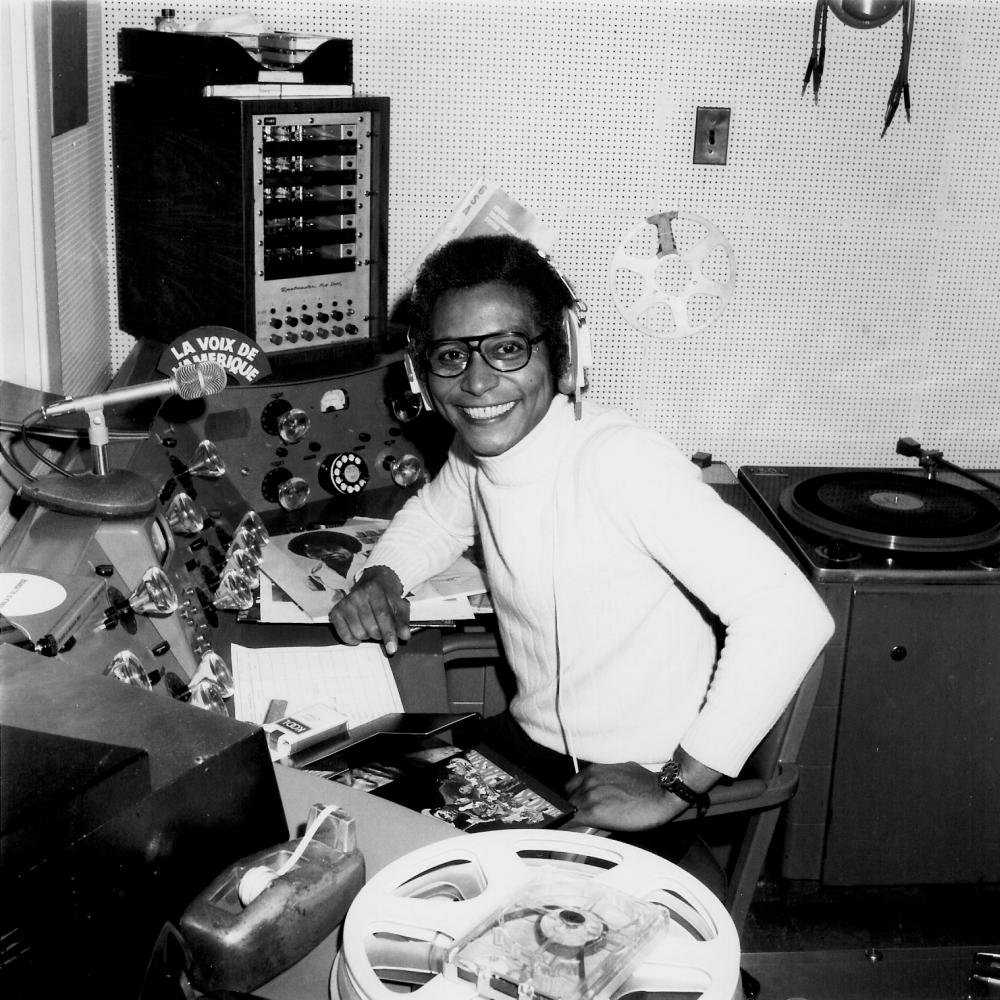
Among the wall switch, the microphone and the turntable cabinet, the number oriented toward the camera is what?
2

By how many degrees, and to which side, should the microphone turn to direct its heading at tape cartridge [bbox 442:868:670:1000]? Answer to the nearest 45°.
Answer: approximately 90° to its right

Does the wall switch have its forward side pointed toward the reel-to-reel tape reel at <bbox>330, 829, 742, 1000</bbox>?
yes

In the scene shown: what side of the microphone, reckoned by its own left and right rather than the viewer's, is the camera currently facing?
right
